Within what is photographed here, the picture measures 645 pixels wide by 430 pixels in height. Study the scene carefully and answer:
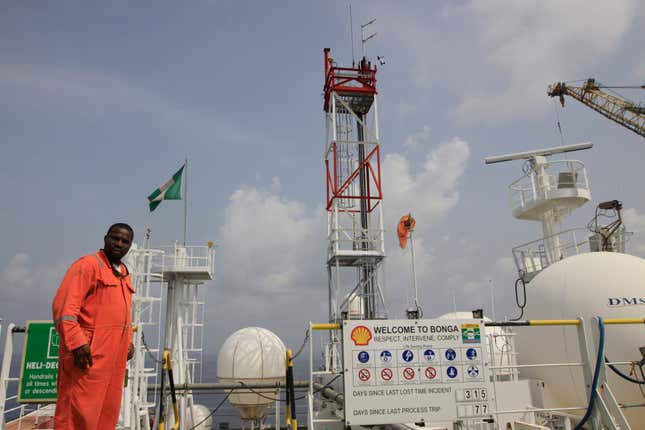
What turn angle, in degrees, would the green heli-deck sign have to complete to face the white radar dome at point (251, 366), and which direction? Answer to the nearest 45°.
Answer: approximately 135° to its left

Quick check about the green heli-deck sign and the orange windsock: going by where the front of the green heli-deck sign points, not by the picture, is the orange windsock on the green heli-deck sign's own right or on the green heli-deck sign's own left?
on the green heli-deck sign's own left

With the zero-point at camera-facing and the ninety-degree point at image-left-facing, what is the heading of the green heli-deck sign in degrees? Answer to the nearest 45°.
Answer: approximately 0°

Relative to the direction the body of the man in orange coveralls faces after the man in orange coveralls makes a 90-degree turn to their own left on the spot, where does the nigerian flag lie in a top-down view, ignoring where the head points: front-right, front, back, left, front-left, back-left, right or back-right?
front-left

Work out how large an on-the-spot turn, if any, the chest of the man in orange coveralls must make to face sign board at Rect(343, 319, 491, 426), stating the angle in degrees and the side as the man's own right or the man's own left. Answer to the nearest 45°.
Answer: approximately 45° to the man's own left

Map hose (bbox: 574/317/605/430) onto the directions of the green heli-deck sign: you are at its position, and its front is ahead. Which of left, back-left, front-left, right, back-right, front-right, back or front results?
front-left

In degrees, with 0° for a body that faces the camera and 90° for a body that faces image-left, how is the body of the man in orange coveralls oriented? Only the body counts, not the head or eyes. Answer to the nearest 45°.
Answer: approximately 315°

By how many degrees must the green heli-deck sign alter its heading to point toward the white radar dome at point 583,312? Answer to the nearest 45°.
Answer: approximately 90° to its left

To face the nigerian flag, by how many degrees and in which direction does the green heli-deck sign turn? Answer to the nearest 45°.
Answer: approximately 180°
